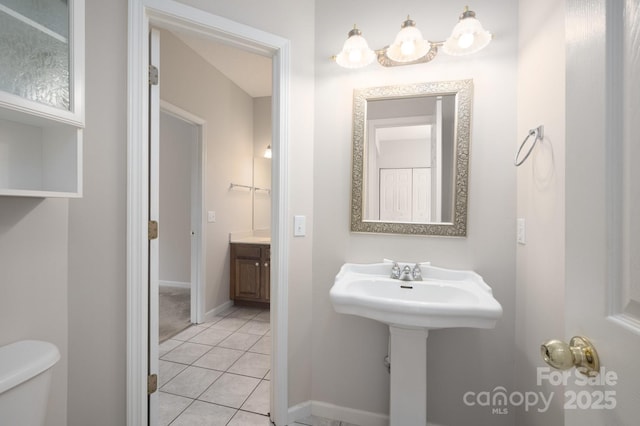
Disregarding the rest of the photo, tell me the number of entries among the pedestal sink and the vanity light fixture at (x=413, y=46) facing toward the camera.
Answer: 2

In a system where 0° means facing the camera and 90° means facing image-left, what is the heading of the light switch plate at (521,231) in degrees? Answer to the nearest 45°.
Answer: approximately 45°

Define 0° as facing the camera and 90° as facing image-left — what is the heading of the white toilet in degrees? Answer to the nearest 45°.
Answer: approximately 315°

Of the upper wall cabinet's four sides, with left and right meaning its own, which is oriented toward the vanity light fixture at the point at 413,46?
front

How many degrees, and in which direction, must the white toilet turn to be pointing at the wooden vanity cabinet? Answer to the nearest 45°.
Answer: approximately 90° to its left

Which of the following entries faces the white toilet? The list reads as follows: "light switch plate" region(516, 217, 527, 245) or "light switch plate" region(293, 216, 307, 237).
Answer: "light switch plate" region(516, 217, 527, 245)

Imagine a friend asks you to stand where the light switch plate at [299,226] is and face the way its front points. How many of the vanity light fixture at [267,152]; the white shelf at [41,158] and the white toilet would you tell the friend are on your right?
2

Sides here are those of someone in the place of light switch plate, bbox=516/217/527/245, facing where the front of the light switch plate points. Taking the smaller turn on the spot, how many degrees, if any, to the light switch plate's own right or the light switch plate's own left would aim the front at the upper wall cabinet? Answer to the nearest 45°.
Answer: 0° — it already faces it

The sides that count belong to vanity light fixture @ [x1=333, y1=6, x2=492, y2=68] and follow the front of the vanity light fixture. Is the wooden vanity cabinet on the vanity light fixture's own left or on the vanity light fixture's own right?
on the vanity light fixture's own right

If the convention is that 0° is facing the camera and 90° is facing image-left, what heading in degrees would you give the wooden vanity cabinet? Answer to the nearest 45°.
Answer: approximately 0°

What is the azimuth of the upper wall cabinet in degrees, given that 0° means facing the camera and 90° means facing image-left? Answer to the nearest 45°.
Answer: approximately 315°

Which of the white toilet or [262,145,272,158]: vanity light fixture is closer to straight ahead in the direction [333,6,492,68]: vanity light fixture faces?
the white toilet

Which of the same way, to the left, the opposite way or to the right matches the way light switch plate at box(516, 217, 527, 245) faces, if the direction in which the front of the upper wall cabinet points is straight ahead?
the opposite way

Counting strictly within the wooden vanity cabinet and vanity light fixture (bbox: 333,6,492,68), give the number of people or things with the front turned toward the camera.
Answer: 2
